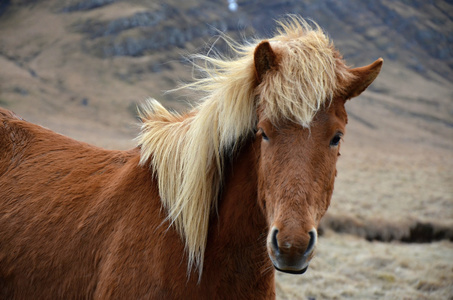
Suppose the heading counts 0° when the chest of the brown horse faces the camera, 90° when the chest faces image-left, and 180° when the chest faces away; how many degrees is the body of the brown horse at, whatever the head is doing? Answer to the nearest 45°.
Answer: approximately 315°
